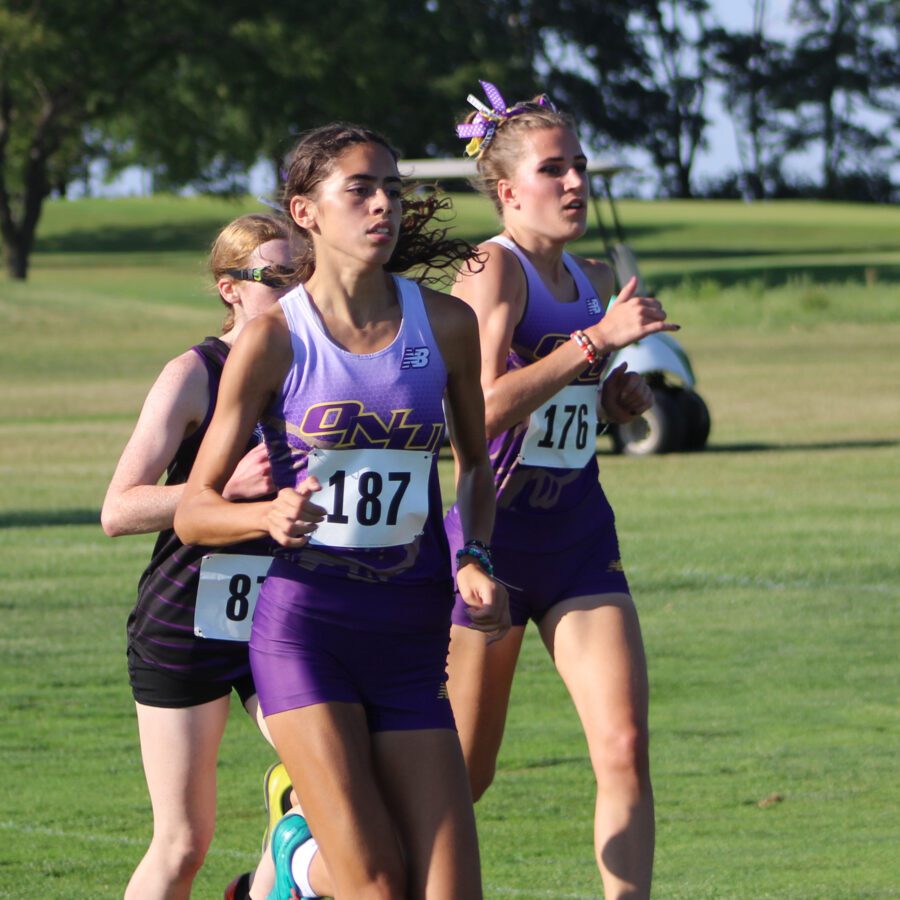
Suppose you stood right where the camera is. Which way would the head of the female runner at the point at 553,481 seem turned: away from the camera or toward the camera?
toward the camera

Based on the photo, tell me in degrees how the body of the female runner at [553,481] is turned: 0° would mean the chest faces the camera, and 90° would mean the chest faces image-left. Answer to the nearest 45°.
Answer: approximately 315°

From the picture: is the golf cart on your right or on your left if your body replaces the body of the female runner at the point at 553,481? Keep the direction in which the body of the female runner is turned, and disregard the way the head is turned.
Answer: on your left

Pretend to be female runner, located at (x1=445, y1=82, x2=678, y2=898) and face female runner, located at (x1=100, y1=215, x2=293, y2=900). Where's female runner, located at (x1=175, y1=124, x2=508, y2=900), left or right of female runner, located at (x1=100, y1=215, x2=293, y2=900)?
left

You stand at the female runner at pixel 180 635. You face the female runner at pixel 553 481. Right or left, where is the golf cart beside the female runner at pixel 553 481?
left

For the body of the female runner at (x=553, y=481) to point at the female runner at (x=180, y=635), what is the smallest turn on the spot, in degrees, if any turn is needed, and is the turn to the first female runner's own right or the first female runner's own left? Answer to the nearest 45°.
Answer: approximately 90° to the first female runner's own right

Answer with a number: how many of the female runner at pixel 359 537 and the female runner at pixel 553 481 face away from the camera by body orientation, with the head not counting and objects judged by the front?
0

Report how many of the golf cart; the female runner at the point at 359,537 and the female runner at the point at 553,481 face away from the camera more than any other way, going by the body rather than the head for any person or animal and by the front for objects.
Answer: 0

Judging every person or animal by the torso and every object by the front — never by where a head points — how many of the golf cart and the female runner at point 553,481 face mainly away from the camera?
0

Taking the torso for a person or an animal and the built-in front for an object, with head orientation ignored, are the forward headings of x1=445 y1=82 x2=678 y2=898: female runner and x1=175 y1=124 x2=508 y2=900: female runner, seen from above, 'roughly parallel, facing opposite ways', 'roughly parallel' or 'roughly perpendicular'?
roughly parallel

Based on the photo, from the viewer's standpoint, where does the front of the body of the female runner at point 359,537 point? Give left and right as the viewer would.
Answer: facing the viewer and to the right of the viewer
